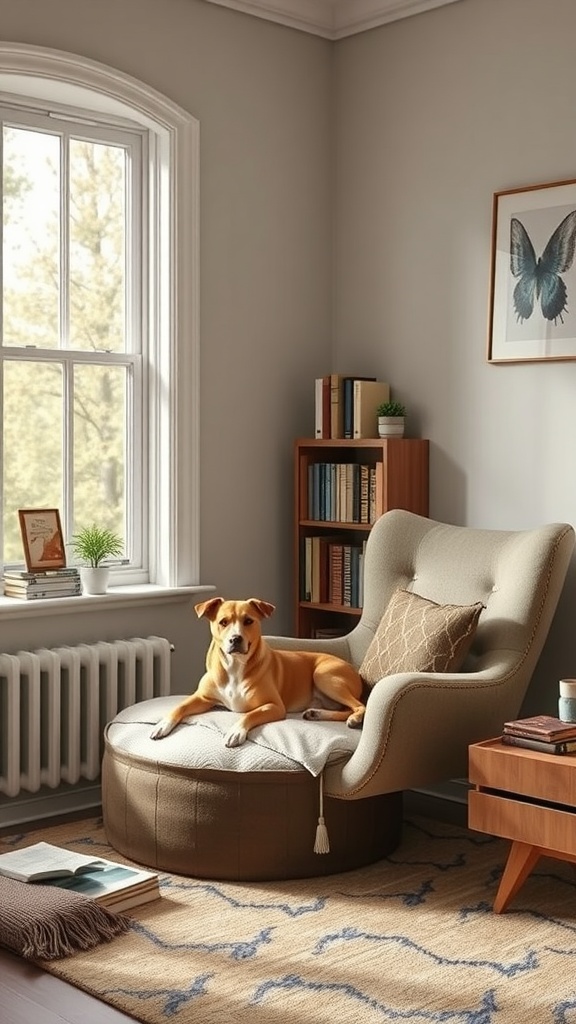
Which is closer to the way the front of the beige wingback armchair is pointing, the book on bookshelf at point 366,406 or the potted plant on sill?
the potted plant on sill

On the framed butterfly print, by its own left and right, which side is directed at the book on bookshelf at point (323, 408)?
right

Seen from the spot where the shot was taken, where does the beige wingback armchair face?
facing the viewer and to the left of the viewer

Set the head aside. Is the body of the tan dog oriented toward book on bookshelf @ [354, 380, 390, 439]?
no

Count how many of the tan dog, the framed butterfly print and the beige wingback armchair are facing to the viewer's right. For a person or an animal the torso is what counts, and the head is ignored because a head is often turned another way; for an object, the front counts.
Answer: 0

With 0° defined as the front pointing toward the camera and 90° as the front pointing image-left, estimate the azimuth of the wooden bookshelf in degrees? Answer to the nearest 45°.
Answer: approximately 45°

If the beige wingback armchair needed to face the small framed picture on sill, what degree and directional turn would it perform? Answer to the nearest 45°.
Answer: approximately 45° to its right

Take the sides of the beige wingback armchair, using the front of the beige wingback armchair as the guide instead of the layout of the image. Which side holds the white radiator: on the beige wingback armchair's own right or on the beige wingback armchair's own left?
on the beige wingback armchair's own right

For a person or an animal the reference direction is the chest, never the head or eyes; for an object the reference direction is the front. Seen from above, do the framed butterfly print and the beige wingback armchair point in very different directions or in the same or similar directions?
same or similar directions

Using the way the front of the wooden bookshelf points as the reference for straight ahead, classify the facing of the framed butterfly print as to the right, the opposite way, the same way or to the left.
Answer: the same way

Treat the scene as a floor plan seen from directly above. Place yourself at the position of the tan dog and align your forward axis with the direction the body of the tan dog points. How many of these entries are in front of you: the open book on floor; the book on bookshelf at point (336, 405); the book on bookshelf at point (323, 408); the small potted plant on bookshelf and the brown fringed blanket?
2

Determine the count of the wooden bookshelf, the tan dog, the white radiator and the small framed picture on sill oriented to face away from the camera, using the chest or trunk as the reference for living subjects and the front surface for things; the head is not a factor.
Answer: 0

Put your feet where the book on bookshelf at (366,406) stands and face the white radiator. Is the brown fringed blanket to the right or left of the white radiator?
left

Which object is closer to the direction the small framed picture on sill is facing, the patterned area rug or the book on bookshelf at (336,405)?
the patterned area rug
